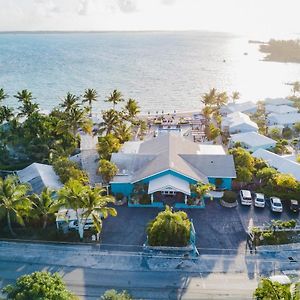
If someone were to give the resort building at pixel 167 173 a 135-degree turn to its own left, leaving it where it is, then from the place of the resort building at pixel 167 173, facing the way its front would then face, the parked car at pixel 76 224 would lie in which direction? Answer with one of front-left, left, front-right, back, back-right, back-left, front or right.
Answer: back

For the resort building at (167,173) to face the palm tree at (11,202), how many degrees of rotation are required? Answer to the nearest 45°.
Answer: approximately 45° to its right

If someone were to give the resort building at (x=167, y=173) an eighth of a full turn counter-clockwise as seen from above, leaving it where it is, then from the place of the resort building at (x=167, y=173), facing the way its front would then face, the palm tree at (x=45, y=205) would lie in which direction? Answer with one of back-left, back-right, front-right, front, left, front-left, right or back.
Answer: right

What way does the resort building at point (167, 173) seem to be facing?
toward the camera

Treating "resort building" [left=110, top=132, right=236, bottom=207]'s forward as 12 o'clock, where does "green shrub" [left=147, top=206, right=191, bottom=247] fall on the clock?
The green shrub is roughly at 12 o'clock from the resort building.

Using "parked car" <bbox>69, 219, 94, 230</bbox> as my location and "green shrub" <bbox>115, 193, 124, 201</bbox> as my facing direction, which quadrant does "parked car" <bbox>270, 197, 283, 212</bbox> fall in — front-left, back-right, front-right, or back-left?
front-right

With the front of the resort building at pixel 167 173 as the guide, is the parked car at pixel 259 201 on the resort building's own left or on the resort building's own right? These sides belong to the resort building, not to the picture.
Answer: on the resort building's own left

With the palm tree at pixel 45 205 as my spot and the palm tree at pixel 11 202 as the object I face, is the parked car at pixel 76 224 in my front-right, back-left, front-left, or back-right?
back-left

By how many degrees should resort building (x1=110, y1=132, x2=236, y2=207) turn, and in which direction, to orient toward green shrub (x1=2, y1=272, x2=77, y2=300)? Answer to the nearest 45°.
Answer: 0° — it already faces it

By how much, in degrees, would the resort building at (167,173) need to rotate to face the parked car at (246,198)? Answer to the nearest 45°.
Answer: approximately 90° to its left

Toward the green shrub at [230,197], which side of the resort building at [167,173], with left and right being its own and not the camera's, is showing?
left

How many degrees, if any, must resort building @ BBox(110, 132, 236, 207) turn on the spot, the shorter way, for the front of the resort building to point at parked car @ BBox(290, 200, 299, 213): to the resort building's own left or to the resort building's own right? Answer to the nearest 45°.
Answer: approximately 90° to the resort building's own left

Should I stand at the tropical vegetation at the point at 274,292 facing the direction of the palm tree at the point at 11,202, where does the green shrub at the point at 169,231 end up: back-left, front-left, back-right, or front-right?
front-right

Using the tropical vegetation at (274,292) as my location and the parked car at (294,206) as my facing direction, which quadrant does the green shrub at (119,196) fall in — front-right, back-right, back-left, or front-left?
front-left

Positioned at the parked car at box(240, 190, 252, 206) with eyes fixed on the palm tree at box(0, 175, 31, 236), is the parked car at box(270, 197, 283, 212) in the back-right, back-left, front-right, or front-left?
back-left

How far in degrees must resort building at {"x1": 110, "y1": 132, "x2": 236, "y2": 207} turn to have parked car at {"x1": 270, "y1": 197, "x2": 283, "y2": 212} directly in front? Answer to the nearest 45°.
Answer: approximately 90° to its left
